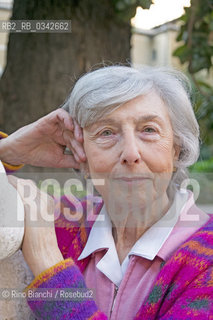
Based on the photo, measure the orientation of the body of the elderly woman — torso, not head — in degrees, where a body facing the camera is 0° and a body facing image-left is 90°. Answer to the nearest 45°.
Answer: approximately 0°

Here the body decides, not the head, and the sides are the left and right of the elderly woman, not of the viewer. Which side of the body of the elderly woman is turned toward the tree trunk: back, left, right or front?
back
